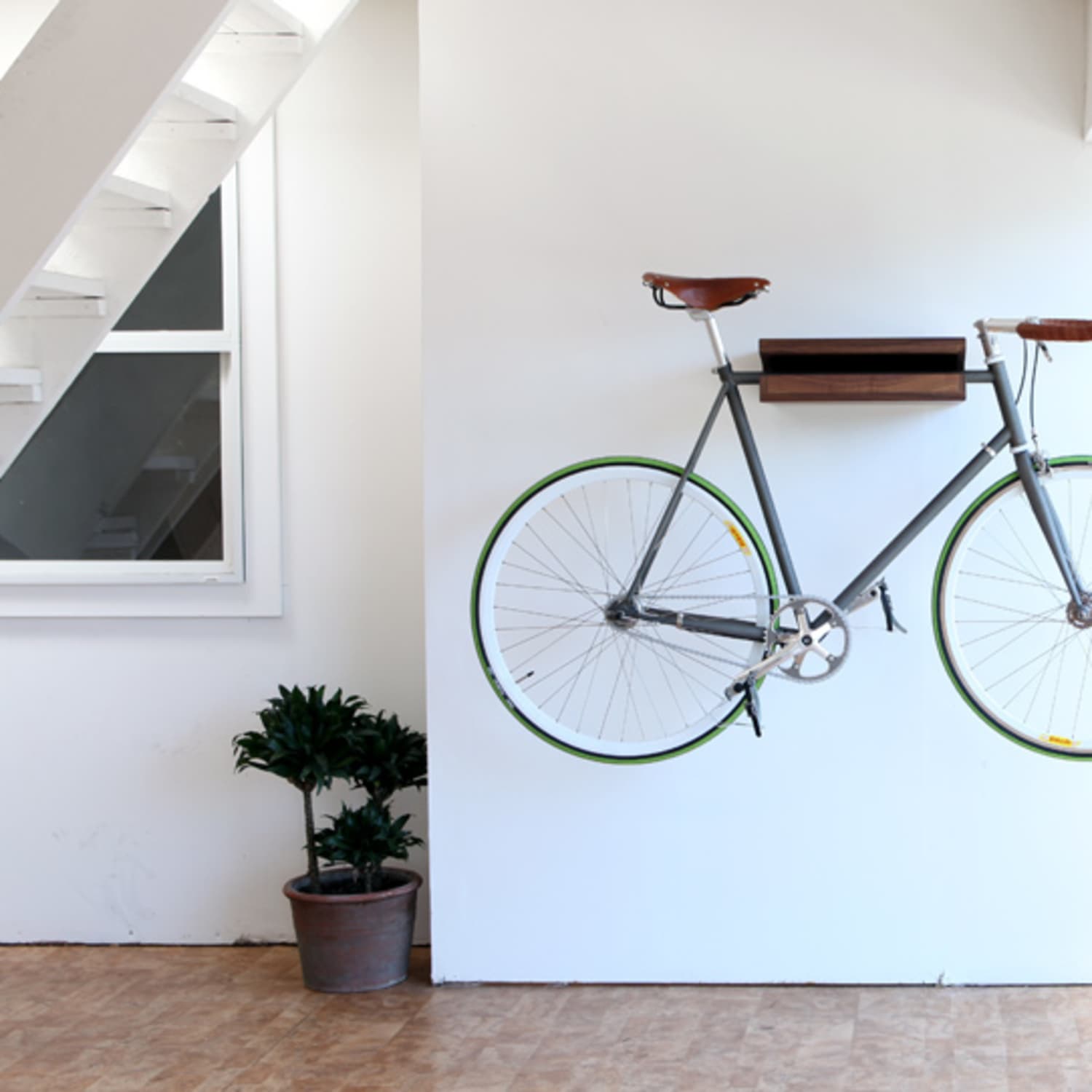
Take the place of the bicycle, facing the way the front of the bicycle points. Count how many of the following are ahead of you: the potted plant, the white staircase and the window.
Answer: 0

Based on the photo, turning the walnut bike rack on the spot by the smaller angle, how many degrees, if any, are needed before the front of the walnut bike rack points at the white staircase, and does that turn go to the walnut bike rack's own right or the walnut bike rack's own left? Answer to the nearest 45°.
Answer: approximately 90° to the walnut bike rack's own right

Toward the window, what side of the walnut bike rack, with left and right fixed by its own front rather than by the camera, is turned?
right

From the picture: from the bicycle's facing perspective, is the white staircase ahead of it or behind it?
behind

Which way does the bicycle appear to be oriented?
to the viewer's right

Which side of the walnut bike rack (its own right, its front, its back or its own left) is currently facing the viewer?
front

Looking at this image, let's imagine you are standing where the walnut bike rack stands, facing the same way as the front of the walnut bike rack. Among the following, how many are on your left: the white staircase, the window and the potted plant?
0

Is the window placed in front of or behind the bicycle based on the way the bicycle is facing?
behind

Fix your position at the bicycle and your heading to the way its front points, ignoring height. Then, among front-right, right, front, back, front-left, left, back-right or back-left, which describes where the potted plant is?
back

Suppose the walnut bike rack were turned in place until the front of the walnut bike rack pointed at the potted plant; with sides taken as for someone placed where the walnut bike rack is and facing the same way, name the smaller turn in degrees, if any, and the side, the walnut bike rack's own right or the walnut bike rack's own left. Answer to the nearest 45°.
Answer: approximately 90° to the walnut bike rack's own right
